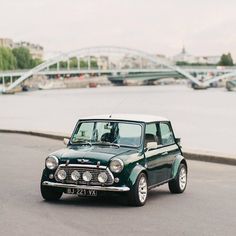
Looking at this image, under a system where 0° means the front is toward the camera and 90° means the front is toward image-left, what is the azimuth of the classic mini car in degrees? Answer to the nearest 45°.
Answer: approximately 45°
